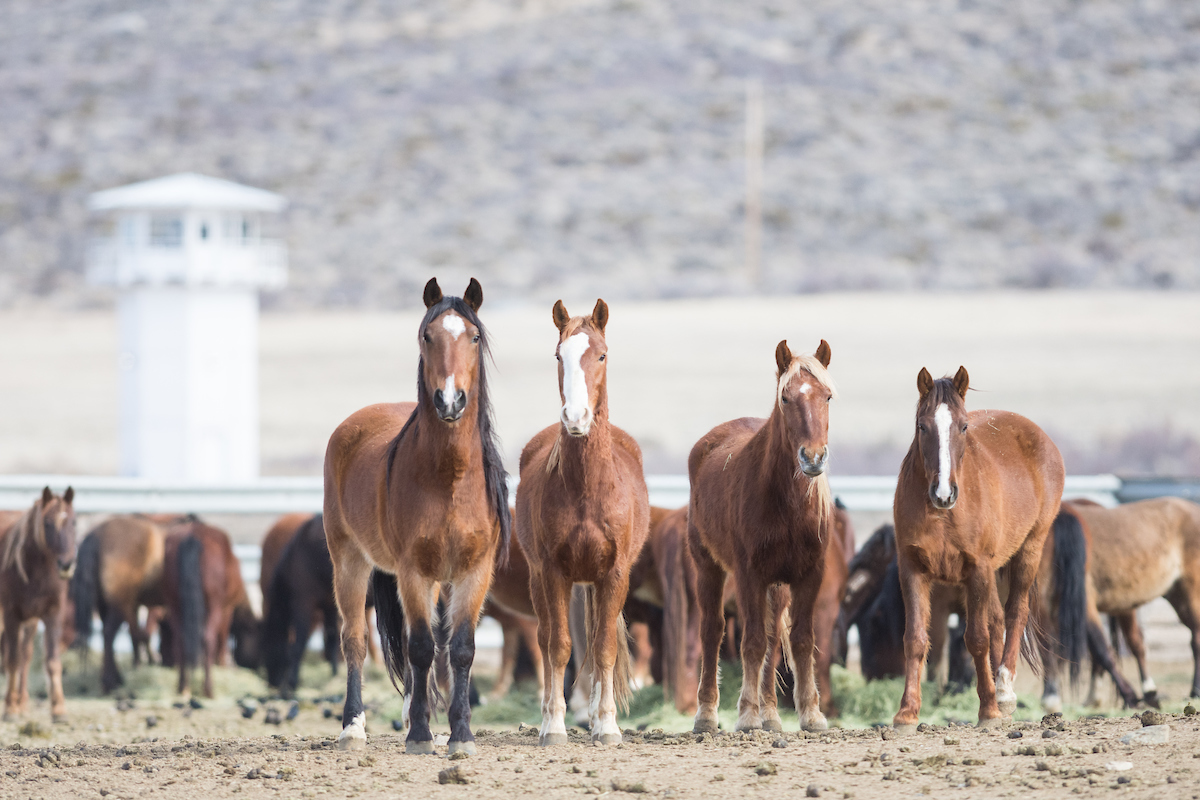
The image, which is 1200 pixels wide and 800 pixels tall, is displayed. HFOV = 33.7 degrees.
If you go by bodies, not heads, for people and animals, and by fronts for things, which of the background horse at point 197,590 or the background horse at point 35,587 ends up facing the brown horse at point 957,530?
the background horse at point 35,587

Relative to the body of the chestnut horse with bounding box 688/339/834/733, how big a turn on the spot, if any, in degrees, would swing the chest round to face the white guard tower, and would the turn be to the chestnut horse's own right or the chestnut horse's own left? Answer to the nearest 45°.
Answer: approximately 180°

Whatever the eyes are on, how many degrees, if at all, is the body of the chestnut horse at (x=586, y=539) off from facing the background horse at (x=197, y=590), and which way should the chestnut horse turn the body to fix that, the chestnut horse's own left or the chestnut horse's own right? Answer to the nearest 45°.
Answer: approximately 135° to the chestnut horse's own right

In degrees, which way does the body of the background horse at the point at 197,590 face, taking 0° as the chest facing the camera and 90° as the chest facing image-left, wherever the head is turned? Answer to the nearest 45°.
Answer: approximately 225°

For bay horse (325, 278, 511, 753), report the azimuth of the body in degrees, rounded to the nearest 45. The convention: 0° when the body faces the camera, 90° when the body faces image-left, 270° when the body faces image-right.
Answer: approximately 315°

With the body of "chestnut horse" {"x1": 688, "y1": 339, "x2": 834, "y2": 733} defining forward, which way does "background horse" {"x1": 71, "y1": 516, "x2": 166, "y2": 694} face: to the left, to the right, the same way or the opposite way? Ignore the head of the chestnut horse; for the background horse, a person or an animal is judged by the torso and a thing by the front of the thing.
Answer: to the left

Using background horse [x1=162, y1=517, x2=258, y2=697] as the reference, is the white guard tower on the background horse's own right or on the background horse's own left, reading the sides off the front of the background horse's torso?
on the background horse's own left

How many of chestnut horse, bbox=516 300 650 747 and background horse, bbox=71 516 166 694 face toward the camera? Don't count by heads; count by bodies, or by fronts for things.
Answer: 1

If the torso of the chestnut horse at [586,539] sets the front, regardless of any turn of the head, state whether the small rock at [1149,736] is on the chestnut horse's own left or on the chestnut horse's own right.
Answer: on the chestnut horse's own left
